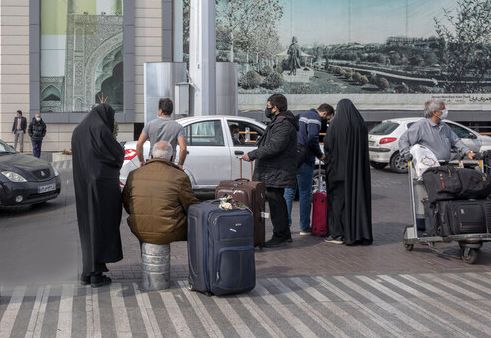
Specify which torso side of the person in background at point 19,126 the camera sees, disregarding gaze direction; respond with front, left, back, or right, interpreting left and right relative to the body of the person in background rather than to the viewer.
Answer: front

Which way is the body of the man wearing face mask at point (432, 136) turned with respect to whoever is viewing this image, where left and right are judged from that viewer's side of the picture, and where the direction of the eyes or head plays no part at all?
facing the viewer and to the right of the viewer

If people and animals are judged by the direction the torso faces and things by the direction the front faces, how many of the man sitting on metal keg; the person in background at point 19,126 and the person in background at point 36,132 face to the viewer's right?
0

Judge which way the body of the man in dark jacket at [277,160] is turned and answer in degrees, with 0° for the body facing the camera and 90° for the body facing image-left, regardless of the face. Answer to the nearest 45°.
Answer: approximately 90°

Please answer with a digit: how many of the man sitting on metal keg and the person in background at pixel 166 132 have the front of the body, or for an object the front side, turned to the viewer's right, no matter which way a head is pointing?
0

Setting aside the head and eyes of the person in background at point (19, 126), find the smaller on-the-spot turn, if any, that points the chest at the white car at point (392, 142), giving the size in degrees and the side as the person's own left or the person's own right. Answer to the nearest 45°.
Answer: approximately 45° to the person's own left

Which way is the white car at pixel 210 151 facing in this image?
to the viewer's right

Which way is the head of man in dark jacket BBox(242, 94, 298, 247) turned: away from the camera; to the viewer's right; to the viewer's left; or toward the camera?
to the viewer's left

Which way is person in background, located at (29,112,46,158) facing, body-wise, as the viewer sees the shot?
toward the camera

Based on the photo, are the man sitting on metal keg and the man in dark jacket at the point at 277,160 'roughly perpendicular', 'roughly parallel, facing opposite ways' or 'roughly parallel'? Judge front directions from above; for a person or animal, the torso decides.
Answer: roughly perpendicular

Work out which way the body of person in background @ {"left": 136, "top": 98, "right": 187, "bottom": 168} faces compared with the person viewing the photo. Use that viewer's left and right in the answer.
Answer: facing away from the viewer
